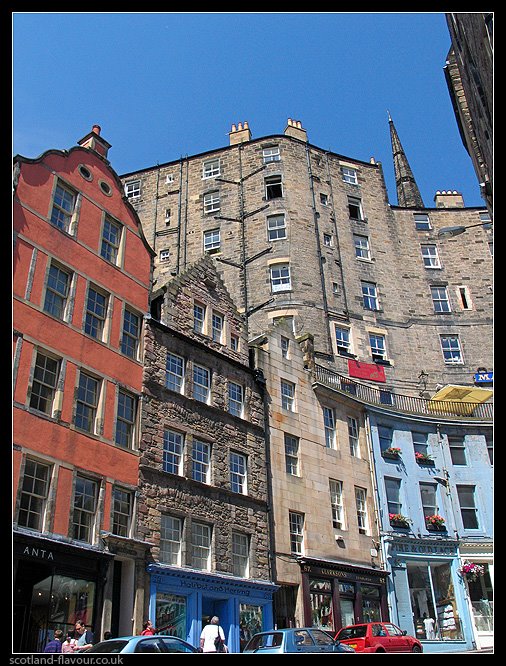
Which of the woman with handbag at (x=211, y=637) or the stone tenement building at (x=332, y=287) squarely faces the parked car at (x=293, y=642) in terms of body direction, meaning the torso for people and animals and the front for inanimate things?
the stone tenement building

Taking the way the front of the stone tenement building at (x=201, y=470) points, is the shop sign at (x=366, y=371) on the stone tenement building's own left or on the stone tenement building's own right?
on the stone tenement building's own left

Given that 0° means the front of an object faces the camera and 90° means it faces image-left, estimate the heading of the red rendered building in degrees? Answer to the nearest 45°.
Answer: approximately 315°

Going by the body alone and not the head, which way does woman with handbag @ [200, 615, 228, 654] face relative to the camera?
away from the camera

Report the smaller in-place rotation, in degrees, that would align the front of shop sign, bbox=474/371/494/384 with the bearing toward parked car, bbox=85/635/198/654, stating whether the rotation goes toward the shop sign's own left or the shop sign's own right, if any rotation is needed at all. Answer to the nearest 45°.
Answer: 0° — it already faces it

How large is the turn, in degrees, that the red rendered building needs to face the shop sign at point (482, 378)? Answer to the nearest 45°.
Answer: approximately 90° to its left

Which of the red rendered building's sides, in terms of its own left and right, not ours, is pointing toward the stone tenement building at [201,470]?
left
